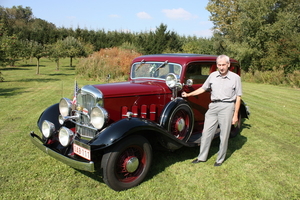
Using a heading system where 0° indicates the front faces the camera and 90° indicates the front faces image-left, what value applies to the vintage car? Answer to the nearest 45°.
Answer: approximately 45°

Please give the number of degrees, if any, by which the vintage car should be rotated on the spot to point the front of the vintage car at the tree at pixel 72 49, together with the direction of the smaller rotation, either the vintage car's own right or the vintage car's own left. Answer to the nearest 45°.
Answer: approximately 135° to the vintage car's own right

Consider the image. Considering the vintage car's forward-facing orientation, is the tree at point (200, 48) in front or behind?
behind
